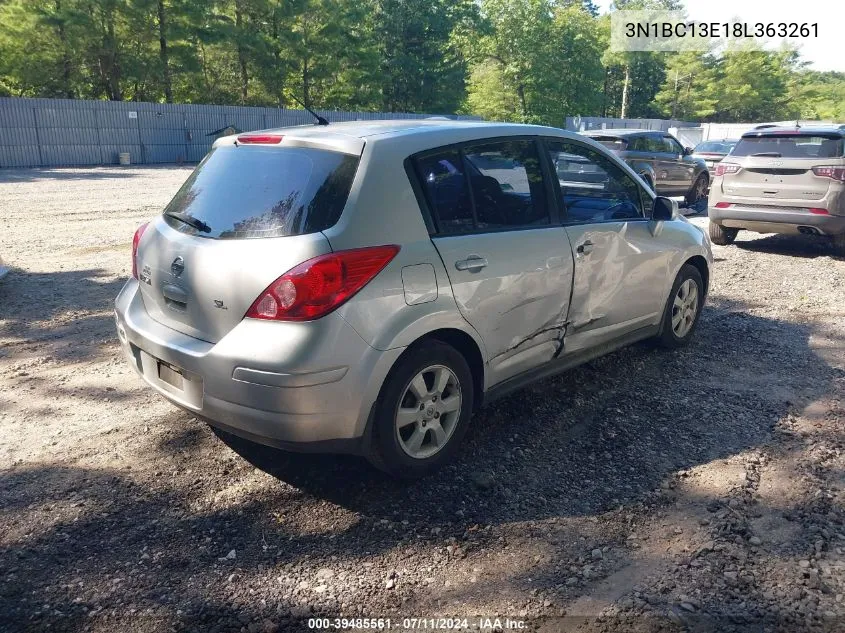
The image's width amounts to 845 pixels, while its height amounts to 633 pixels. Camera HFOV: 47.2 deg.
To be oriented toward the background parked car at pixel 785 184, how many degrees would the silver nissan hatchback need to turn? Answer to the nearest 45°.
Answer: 0° — it already faces it

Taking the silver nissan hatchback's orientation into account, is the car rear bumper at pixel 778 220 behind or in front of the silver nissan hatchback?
in front

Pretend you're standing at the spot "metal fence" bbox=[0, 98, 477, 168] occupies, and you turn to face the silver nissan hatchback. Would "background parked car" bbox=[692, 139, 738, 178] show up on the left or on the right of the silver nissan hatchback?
left

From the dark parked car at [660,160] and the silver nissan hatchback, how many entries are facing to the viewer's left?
0

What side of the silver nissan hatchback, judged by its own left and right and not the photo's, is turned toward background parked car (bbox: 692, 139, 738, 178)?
front

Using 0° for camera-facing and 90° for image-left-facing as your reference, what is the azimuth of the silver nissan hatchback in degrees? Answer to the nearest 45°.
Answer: approximately 225°

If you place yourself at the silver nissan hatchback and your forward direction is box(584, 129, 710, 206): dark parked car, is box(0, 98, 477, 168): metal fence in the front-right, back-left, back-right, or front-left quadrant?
front-left

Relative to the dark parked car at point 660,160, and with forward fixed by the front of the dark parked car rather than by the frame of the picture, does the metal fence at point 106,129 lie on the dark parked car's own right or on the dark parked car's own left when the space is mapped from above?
on the dark parked car's own left

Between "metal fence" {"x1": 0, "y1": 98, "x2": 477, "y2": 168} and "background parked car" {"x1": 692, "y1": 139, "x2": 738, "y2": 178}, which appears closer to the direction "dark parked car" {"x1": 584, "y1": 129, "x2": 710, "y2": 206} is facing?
the background parked car

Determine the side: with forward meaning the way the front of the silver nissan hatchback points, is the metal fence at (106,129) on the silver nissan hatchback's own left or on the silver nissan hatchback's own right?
on the silver nissan hatchback's own left

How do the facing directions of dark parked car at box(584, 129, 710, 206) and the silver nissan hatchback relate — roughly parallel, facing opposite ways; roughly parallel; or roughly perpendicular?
roughly parallel

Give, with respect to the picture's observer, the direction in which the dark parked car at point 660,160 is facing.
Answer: facing away from the viewer and to the right of the viewer

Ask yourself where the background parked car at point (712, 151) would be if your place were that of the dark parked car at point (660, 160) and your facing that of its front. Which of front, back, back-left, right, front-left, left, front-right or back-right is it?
front-left
